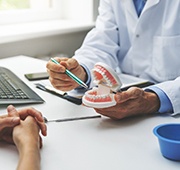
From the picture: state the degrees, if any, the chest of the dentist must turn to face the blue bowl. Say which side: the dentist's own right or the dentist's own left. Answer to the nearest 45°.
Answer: approximately 45° to the dentist's own left

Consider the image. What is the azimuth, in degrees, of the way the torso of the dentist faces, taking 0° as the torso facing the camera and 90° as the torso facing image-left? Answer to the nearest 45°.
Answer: approximately 45°
